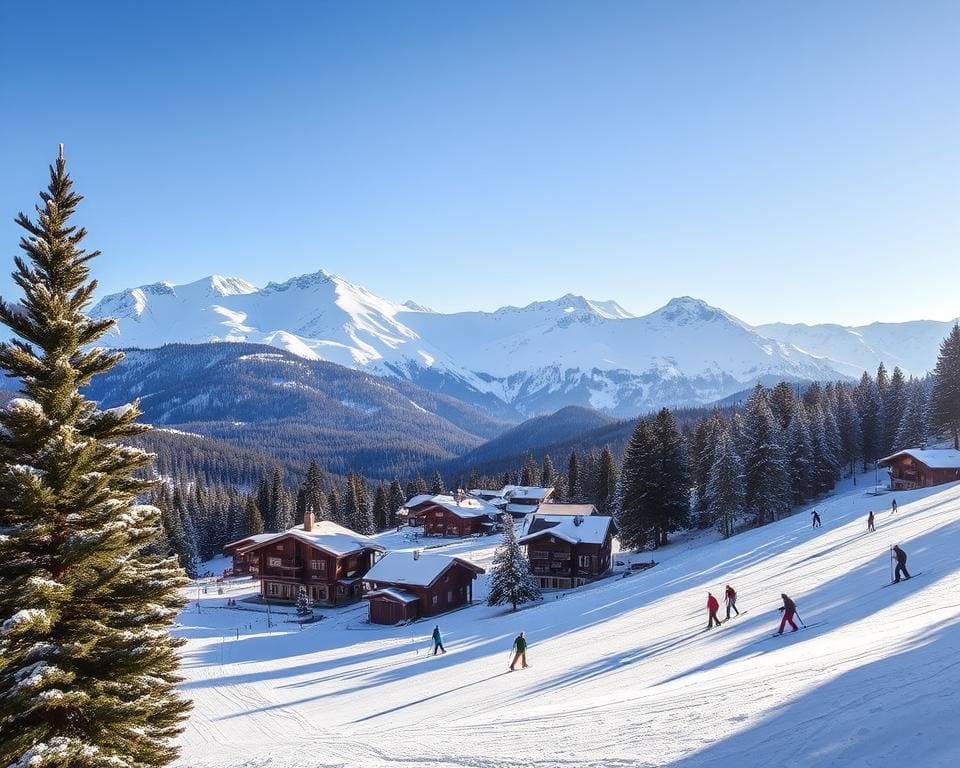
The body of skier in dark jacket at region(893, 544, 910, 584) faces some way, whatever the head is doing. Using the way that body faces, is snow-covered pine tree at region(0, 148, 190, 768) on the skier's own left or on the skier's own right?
on the skier's own left

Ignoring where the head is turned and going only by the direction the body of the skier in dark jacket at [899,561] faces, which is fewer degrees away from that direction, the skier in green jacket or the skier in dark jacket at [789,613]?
the skier in green jacket

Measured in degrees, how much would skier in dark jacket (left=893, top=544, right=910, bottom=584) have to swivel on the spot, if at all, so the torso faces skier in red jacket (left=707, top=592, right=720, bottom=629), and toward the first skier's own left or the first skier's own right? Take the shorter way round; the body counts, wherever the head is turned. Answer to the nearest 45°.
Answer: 0° — they already face them

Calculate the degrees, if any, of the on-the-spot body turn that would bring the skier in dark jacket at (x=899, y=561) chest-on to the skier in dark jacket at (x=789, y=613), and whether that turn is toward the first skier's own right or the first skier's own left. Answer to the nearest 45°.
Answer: approximately 45° to the first skier's own left

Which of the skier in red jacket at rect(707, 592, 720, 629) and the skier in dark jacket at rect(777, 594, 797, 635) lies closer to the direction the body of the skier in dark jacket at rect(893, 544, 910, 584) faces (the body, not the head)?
the skier in red jacket

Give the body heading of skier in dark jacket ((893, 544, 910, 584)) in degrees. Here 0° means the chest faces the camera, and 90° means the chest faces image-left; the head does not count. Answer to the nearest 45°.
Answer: approximately 90°
